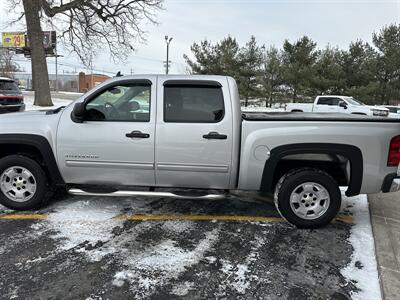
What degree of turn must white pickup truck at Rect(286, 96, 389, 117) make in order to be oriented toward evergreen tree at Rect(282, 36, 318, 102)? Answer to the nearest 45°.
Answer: approximately 135° to its left

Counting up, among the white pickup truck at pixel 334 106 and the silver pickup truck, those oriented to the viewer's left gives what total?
1

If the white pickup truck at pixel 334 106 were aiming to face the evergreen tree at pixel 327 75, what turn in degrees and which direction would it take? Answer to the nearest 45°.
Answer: approximately 135° to its left

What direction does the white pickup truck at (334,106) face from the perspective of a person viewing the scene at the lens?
facing the viewer and to the right of the viewer

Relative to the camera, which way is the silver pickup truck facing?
to the viewer's left

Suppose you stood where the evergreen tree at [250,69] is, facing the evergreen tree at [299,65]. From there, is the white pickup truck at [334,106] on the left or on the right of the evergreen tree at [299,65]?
right

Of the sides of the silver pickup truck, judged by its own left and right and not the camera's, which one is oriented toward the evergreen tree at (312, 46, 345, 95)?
right

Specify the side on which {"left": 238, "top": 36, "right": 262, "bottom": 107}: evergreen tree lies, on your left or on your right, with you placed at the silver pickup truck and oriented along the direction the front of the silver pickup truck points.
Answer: on your right

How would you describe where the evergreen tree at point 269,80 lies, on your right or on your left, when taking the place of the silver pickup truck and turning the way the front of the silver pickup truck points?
on your right

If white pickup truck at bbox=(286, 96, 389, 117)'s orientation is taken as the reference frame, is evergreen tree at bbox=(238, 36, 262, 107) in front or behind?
behind

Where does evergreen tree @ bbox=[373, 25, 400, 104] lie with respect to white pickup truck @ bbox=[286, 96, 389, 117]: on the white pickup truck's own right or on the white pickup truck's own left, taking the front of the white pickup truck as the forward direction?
on the white pickup truck's own left

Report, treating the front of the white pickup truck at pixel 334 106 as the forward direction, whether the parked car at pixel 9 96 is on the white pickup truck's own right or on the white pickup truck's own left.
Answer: on the white pickup truck's own right

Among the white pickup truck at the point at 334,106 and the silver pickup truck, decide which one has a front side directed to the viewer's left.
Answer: the silver pickup truck
